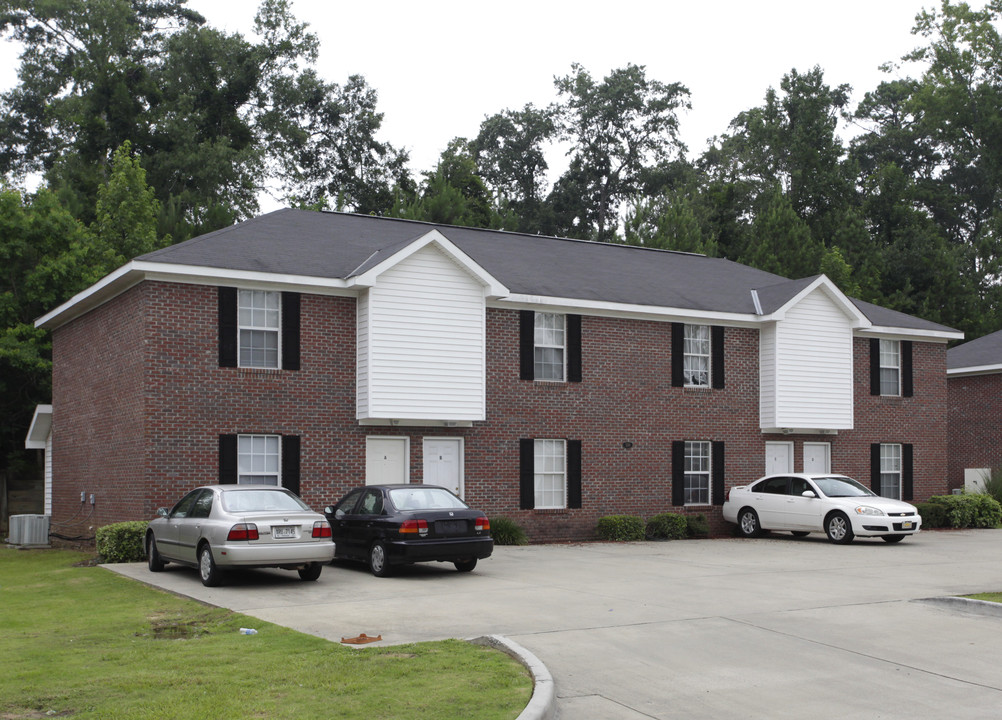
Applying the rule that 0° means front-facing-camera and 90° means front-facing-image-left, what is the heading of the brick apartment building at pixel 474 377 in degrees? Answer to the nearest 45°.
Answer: approximately 315°

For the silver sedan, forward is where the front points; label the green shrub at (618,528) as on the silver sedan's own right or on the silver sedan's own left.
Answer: on the silver sedan's own right

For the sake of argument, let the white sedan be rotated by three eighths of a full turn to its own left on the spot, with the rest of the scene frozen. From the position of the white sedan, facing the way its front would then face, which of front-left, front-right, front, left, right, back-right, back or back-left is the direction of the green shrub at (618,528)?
left

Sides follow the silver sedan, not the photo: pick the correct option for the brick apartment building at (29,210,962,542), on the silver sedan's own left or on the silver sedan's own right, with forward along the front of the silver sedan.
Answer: on the silver sedan's own right

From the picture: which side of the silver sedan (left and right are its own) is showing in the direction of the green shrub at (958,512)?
right

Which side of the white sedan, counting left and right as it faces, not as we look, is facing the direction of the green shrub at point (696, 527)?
back

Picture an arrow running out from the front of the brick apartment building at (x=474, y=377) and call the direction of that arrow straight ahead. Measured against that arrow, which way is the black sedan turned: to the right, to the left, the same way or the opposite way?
the opposite way

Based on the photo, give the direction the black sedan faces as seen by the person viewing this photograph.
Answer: facing away from the viewer and to the left of the viewer

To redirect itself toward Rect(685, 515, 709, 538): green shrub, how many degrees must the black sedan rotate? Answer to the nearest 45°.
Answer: approximately 90° to its right

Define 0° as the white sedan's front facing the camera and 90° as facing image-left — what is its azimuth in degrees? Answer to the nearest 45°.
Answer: approximately 315°

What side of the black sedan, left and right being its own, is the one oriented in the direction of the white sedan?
right

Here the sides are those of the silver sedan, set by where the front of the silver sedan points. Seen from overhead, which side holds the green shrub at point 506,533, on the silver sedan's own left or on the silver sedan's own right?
on the silver sedan's own right

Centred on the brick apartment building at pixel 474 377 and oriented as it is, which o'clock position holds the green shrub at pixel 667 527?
The green shrub is roughly at 10 o'clock from the brick apartment building.
